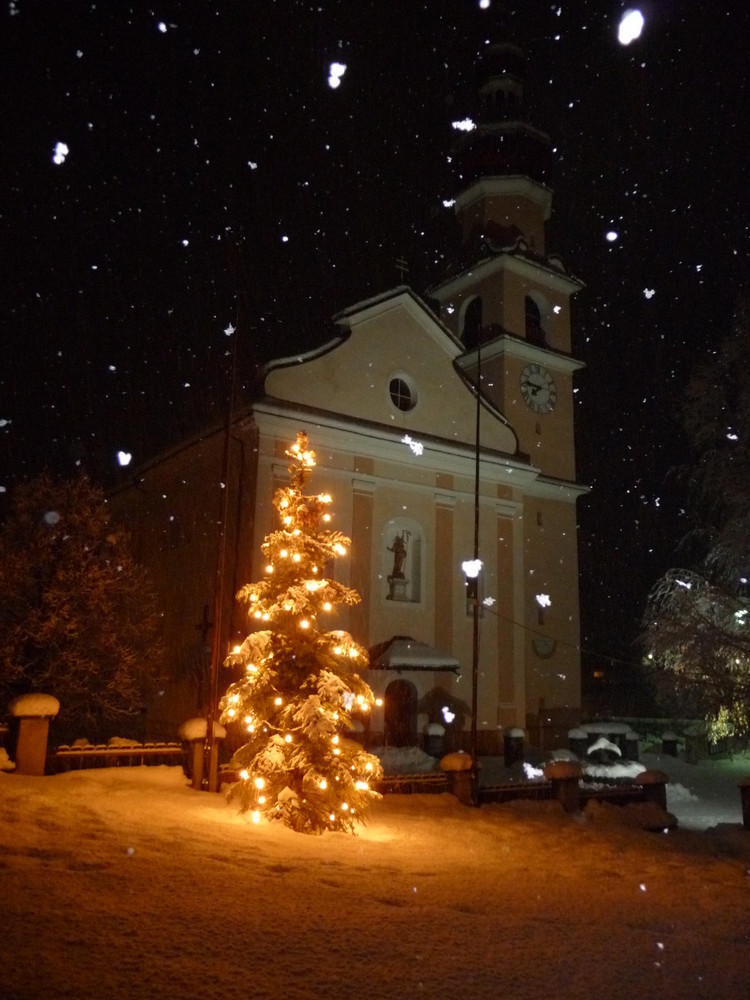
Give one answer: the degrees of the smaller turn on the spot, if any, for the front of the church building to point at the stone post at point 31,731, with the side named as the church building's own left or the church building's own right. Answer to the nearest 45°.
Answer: approximately 90° to the church building's own right

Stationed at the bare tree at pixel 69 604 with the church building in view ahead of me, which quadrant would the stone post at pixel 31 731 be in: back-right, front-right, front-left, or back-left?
back-right

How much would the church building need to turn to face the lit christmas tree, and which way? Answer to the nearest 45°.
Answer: approximately 45° to its right

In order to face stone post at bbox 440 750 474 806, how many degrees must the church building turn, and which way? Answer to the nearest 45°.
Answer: approximately 45° to its right

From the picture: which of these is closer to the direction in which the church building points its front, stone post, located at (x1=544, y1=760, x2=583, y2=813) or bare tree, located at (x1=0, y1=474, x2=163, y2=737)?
the stone post

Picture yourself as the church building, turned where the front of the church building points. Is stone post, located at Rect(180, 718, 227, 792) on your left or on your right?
on your right

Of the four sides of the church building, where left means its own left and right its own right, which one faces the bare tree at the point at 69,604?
right

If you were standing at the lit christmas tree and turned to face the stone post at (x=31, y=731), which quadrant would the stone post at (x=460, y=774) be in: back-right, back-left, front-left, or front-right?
back-right

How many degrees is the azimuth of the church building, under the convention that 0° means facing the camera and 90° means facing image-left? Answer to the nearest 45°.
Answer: approximately 315°
